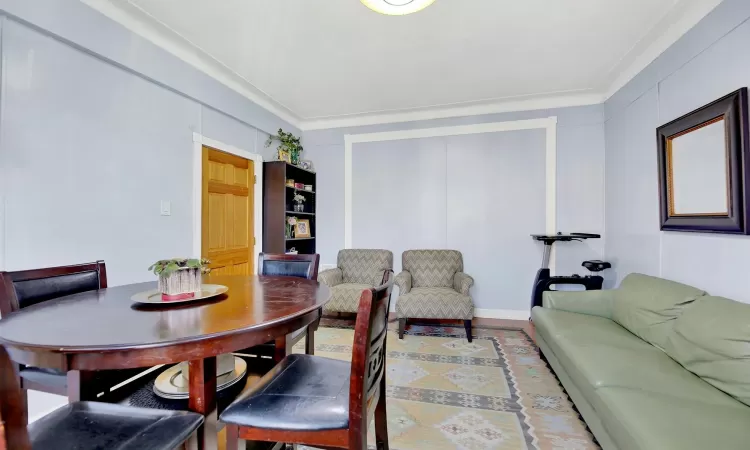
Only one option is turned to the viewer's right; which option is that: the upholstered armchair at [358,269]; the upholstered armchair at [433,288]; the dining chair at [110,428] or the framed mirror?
the dining chair

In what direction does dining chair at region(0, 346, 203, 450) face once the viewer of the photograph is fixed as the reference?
facing to the right of the viewer

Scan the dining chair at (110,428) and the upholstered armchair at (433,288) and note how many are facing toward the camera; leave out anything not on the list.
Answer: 1

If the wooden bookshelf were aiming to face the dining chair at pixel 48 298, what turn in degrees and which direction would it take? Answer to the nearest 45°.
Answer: approximately 45° to its right

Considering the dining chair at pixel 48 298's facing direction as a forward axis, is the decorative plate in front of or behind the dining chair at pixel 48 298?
in front

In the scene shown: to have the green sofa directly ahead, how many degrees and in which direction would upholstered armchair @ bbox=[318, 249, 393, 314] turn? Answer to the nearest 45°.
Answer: approximately 90° to its left

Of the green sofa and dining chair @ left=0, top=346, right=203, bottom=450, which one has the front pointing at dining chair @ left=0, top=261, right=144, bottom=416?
the green sofa

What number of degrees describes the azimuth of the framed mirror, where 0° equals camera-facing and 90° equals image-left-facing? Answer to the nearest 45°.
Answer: approximately 45°

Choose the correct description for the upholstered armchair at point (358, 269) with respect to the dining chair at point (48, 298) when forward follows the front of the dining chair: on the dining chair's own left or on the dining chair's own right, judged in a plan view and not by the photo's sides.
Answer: on the dining chair's own left

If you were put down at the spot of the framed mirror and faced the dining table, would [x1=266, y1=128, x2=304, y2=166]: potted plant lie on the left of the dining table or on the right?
right
